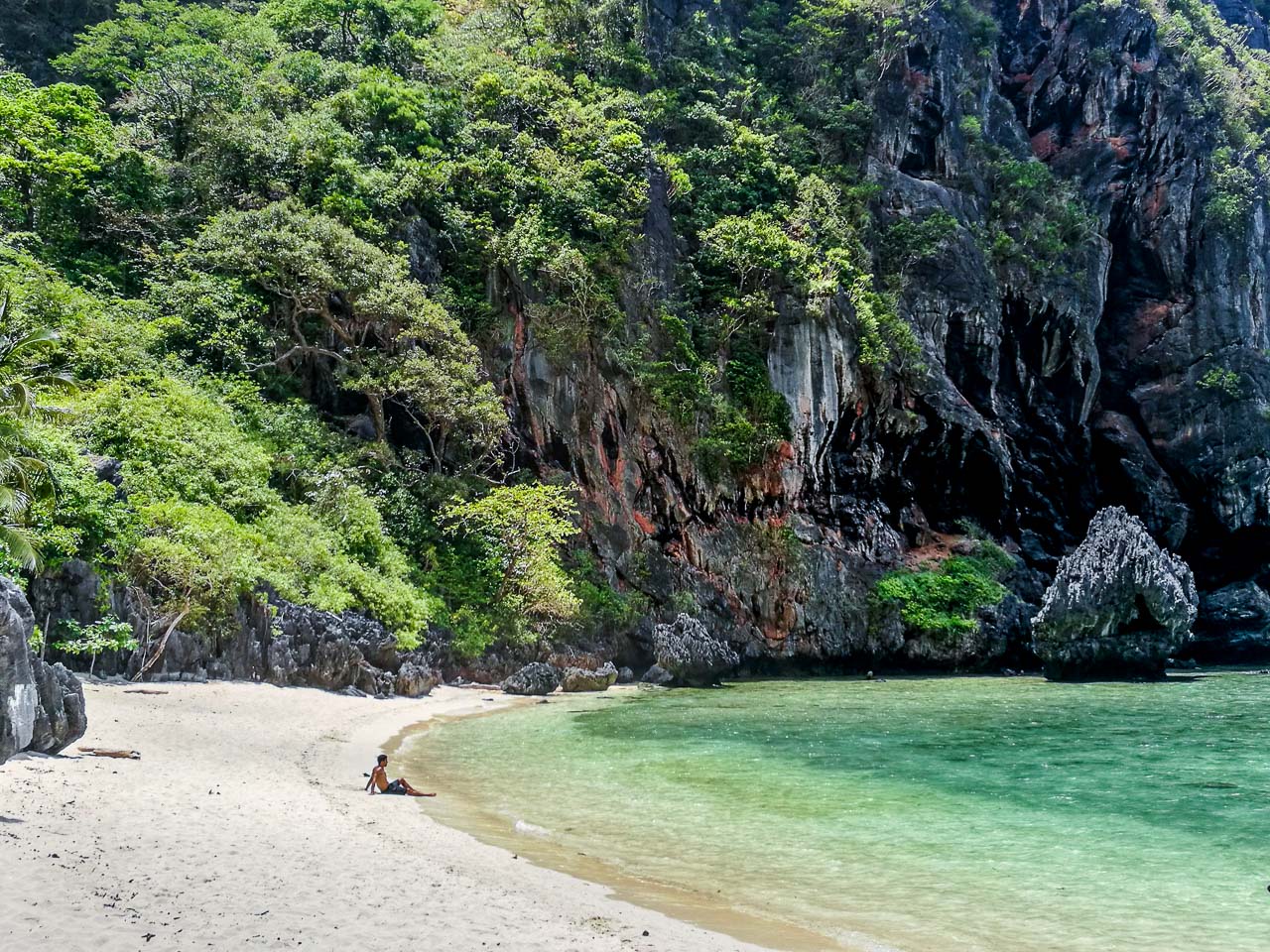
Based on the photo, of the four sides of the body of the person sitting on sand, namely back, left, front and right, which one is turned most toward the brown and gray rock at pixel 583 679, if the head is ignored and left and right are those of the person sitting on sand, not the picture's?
left

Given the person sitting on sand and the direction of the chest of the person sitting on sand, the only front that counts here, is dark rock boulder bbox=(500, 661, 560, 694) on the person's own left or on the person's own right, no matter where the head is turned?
on the person's own left

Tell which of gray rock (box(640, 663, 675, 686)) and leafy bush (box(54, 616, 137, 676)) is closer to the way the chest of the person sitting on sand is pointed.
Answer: the gray rock

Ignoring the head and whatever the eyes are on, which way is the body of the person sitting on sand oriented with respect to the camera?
to the viewer's right

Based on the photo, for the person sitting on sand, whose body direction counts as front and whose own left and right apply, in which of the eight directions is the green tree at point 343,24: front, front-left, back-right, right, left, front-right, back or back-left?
left

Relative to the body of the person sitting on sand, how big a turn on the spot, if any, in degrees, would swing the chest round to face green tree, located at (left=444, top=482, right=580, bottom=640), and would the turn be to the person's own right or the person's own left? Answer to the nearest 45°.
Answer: approximately 90° to the person's own left

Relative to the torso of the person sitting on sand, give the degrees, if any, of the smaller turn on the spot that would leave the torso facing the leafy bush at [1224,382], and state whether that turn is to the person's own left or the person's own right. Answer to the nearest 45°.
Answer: approximately 45° to the person's own left

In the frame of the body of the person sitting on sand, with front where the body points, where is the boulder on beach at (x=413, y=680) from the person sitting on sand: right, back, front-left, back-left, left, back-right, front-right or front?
left
